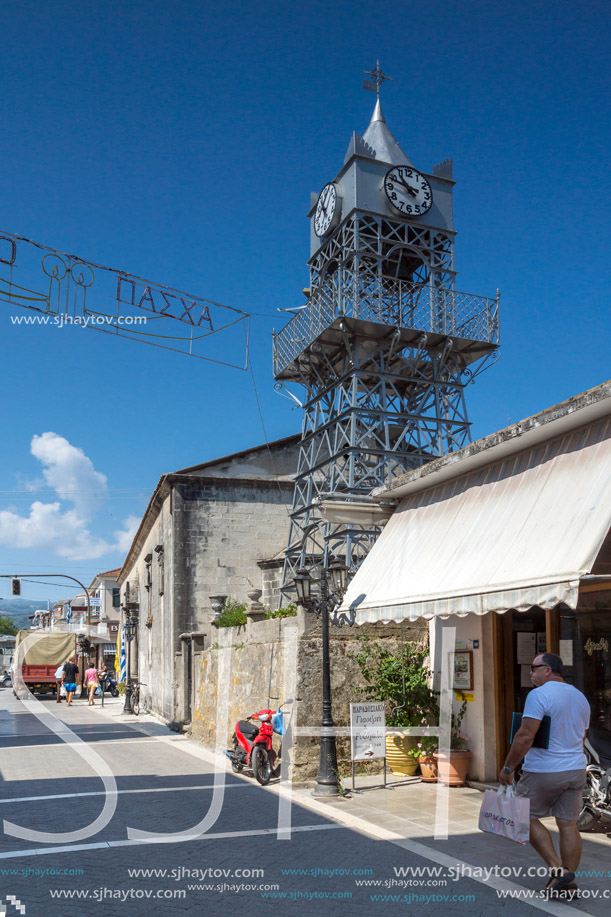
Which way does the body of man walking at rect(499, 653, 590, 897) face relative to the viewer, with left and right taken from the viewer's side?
facing away from the viewer and to the left of the viewer

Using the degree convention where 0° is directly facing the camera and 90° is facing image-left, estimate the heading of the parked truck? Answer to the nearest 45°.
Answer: approximately 180°

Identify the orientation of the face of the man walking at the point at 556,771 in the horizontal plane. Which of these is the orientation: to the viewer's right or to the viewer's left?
to the viewer's left
